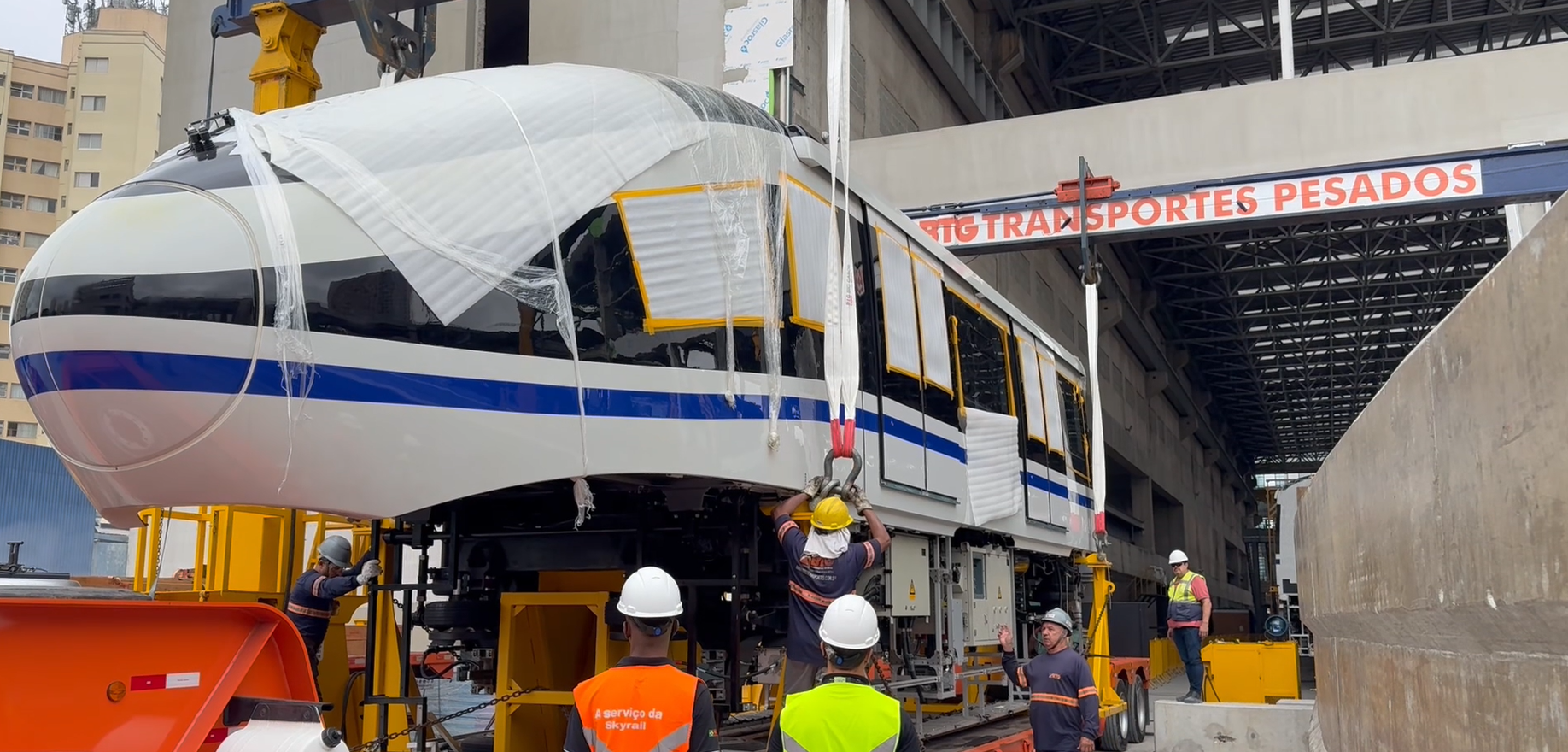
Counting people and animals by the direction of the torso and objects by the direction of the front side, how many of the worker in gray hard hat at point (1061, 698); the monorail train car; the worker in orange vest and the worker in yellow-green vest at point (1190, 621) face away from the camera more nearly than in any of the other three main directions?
1

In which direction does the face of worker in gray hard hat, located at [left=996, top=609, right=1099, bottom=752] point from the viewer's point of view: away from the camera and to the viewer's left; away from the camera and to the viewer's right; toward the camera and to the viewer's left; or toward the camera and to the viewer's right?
toward the camera and to the viewer's left

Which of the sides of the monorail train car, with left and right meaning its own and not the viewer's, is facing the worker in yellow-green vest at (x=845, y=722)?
left

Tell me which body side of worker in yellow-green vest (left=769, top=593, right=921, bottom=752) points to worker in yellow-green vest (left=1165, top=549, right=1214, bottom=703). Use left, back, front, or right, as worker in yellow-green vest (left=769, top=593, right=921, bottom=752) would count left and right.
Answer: front

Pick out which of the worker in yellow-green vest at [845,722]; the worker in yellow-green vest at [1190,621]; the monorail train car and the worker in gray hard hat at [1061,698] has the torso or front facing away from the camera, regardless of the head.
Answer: the worker in yellow-green vest at [845,722]

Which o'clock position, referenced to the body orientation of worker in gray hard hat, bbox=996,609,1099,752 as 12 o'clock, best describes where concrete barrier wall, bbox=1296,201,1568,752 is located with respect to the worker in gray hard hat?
The concrete barrier wall is roughly at 10 o'clock from the worker in gray hard hat.

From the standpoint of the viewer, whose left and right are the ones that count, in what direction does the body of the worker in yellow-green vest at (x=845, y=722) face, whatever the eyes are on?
facing away from the viewer

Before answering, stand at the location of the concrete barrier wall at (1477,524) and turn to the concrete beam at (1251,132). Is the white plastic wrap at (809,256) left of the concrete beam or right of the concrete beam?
left

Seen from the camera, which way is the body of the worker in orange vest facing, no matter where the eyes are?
away from the camera

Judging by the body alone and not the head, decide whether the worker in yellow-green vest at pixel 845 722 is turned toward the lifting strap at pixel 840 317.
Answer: yes

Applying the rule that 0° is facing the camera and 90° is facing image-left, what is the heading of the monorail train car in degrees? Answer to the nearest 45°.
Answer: approximately 45°

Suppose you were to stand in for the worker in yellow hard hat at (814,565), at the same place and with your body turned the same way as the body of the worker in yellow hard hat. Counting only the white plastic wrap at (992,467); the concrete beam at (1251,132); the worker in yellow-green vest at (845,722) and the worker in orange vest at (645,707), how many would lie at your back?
2

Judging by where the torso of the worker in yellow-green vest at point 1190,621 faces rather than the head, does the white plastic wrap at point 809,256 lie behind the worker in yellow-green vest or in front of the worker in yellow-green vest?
in front
